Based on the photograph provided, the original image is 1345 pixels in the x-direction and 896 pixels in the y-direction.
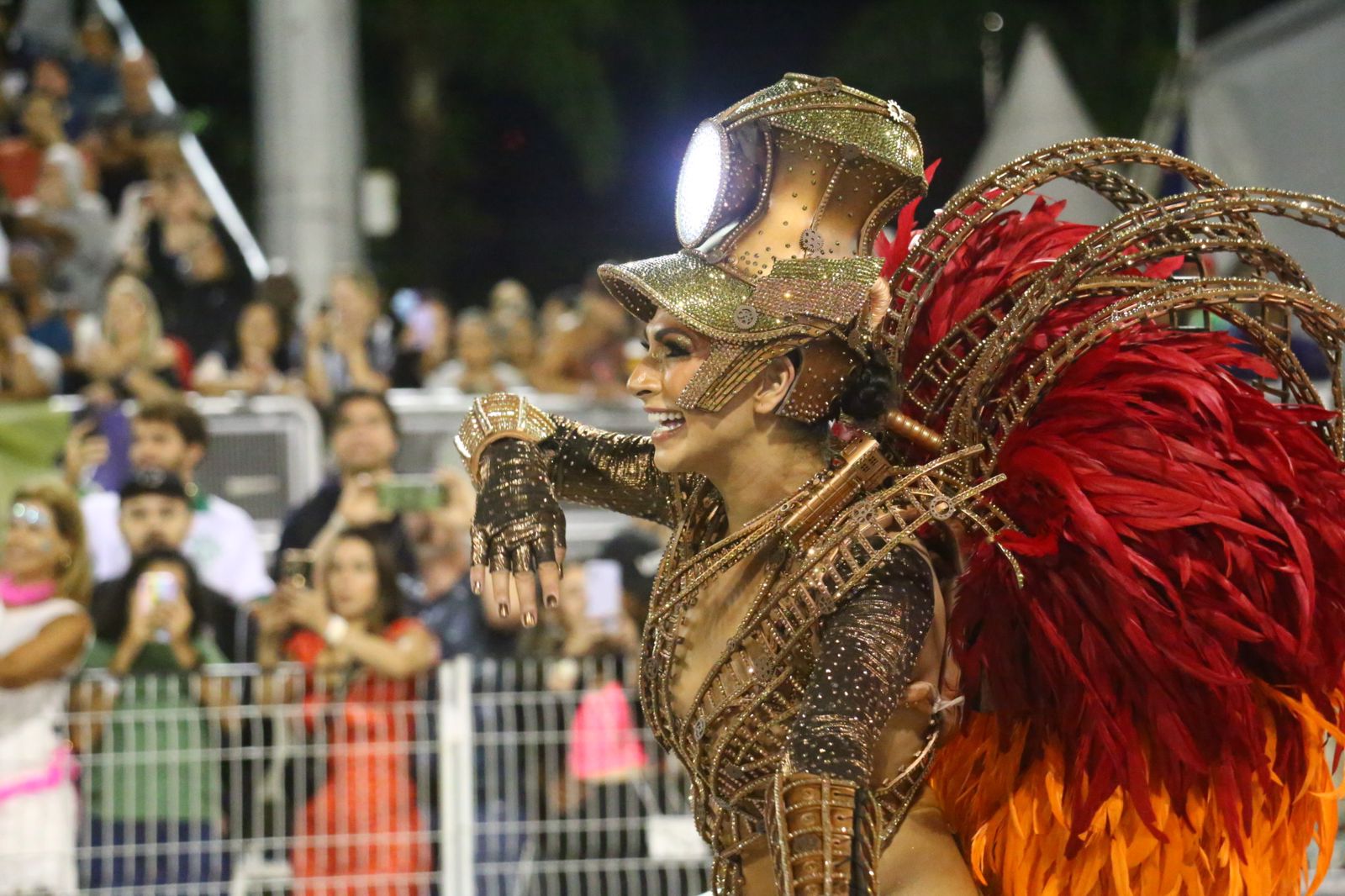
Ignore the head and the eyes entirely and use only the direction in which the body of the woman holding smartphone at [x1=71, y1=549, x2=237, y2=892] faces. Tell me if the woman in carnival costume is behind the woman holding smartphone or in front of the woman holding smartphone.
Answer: in front

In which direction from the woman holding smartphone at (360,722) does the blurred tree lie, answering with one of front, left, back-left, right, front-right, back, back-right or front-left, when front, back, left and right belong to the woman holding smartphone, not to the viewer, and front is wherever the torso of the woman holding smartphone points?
back-right

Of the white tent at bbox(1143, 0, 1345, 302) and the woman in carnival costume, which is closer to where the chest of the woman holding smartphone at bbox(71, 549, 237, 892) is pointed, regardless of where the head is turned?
the woman in carnival costume

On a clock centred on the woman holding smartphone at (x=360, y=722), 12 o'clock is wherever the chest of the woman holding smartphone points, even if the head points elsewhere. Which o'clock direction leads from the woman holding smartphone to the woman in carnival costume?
The woman in carnival costume is roughly at 10 o'clock from the woman holding smartphone.

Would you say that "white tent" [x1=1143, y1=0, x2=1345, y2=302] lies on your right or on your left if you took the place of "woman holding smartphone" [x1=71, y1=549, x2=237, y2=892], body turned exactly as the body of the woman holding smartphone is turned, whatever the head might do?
on your left

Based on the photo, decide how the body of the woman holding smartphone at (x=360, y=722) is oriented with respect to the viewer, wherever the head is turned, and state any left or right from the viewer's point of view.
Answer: facing the viewer and to the left of the viewer

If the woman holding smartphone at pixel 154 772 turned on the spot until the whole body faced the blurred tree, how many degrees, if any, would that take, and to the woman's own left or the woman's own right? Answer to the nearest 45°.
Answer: approximately 180°

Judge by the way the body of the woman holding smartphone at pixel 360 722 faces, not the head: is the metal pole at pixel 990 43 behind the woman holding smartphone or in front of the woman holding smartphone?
behind

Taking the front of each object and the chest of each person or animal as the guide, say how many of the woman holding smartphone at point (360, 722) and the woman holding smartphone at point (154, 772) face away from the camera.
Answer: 0

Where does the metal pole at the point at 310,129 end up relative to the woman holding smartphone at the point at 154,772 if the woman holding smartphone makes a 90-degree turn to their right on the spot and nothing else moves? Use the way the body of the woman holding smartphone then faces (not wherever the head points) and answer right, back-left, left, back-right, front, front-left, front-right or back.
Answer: right

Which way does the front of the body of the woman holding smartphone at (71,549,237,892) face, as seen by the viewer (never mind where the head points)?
toward the camera
